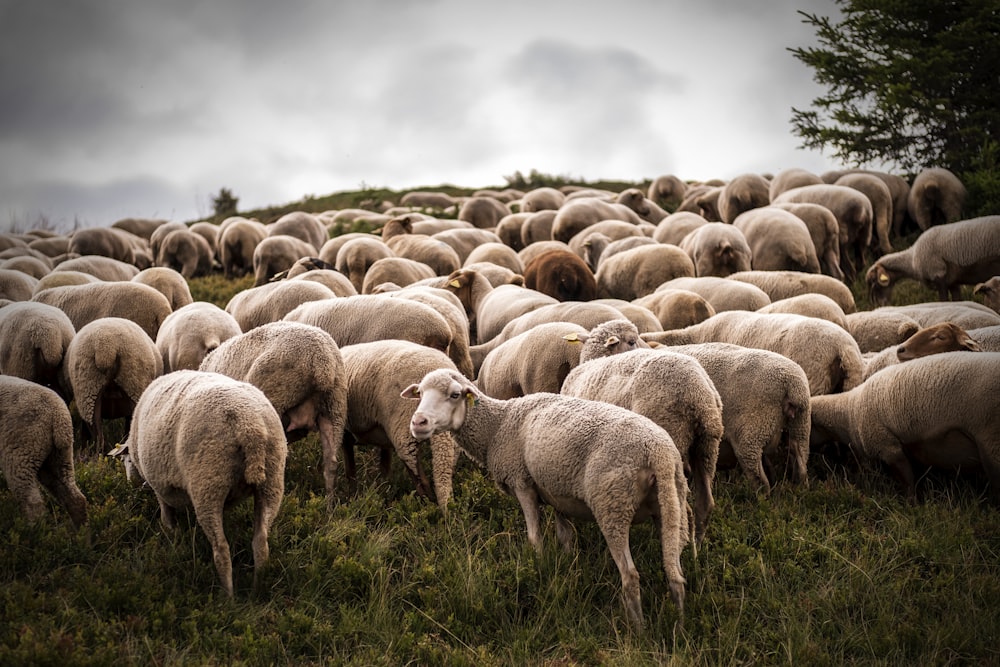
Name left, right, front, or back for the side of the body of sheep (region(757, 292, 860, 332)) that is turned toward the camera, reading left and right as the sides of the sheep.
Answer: left

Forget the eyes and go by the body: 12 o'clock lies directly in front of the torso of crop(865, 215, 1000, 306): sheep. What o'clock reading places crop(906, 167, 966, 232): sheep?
crop(906, 167, 966, 232): sheep is roughly at 3 o'clock from crop(865, 215, 1000, 306): sheep.

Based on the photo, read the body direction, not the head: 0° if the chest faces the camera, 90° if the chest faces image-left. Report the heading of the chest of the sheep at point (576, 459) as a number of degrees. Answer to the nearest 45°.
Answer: approximately 135°

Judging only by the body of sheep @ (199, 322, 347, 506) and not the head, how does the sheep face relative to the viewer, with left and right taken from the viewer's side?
facing away from the viewer and to the left of the viewer

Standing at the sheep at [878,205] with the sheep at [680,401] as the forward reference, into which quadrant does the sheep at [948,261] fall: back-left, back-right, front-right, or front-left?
front-left

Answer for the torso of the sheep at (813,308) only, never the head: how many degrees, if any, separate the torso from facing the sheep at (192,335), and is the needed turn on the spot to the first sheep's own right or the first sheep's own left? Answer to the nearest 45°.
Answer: approximately 45° to the first sheep's own left

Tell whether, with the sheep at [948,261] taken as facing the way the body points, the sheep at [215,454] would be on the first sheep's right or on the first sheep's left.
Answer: on the first sheep's left

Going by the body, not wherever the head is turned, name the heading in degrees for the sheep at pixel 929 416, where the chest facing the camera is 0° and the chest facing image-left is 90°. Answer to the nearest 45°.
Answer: approximately 90°

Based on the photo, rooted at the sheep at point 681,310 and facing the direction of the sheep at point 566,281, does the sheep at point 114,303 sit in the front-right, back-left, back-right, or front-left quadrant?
front-left

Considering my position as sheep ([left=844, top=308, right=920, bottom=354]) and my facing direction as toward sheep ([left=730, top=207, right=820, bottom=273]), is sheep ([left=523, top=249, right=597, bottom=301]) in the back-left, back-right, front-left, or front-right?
front-left

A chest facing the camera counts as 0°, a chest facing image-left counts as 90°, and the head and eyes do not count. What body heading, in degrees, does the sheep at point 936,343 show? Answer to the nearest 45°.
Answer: approximately 90°

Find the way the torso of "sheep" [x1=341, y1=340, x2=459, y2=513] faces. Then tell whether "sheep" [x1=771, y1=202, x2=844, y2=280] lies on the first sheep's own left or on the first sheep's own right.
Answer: on the first sheep's own right

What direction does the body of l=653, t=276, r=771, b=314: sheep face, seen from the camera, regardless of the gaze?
to the viewer's left

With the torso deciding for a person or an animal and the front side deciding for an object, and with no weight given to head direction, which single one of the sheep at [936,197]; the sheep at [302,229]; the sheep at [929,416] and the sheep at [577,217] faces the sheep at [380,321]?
the sheep at [929,416]

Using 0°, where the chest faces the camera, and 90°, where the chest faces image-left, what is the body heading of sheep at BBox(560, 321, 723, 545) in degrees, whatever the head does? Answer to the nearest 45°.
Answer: approximately 135°

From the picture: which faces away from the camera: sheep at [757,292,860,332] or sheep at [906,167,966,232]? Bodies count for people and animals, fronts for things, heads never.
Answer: sheep at [906,167,966,232]
